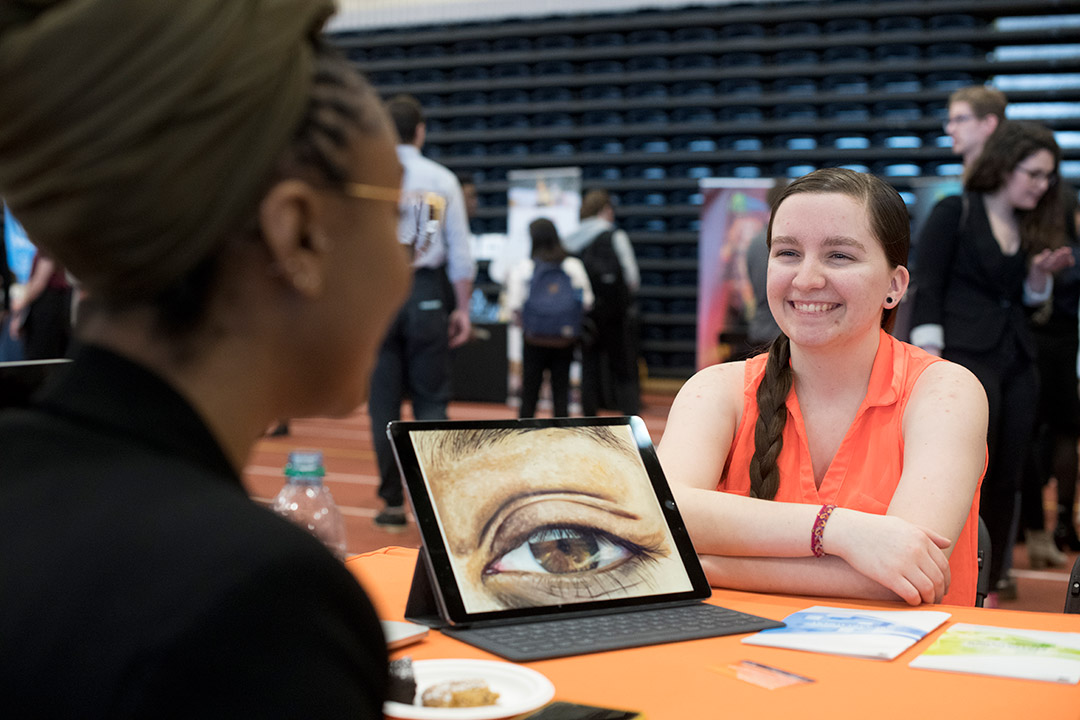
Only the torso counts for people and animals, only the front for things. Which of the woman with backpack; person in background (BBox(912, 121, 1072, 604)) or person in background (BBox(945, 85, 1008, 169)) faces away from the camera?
the woman with backpack

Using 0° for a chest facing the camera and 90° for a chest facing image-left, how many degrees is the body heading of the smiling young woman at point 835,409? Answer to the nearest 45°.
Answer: approximately 45°

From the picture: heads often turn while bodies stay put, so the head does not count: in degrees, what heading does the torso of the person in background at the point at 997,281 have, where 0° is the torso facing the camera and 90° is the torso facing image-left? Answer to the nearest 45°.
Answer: approximately 315°

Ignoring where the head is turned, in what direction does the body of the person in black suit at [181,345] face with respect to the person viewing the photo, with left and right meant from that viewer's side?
facing away from the viewer and to the right of the viewer

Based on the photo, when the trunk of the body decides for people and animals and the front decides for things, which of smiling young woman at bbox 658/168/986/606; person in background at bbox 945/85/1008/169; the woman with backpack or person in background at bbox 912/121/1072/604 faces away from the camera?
the woman with backpack

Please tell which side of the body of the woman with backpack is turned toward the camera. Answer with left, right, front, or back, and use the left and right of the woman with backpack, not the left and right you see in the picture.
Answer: back

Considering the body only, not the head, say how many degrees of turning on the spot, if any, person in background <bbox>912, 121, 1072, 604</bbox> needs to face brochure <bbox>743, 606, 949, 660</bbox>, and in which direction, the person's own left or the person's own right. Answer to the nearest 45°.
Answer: approximately 45° to the person's own right

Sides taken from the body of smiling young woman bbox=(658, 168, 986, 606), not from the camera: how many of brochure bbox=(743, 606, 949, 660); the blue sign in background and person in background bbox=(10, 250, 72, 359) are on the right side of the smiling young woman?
2

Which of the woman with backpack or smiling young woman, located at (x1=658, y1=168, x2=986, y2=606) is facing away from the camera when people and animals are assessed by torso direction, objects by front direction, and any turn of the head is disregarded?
the woman with backpack

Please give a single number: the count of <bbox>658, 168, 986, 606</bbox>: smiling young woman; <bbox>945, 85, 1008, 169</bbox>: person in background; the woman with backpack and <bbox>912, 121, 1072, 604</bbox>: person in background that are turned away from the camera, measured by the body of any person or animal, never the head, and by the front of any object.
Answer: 1
